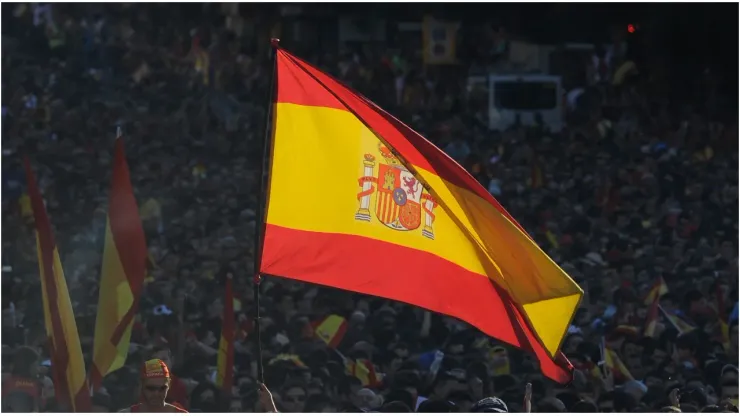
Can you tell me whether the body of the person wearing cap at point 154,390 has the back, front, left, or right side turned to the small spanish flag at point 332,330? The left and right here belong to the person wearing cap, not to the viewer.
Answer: back

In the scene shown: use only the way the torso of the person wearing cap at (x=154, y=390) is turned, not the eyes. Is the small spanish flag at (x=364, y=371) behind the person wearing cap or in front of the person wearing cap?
behind

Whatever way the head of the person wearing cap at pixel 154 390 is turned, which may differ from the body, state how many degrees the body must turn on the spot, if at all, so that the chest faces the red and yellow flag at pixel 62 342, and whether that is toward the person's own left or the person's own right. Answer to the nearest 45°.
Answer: approximately 90° to the person's own right

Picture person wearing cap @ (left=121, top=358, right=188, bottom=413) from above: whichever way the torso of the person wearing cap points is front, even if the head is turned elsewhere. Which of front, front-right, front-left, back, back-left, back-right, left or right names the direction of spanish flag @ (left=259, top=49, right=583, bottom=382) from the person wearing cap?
back-left

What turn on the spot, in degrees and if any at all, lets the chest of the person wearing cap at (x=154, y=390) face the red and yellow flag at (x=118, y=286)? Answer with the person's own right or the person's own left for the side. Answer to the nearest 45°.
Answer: approximately 180°

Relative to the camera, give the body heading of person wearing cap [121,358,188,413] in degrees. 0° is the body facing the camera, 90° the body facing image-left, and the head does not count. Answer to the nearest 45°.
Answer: approximately 0°
